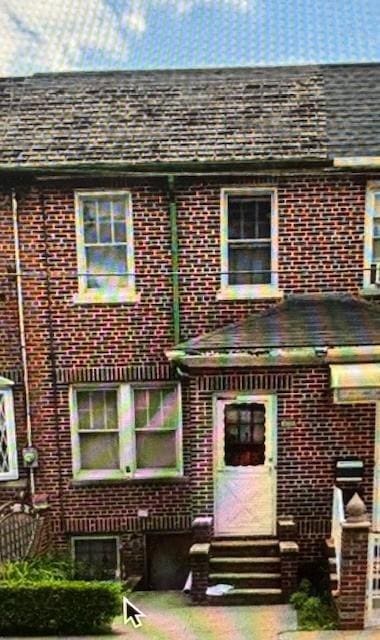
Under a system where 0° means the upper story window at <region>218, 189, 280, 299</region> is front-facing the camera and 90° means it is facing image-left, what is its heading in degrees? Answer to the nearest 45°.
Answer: approximately 0°

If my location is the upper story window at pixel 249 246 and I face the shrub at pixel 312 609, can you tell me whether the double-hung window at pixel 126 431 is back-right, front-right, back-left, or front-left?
back-right
